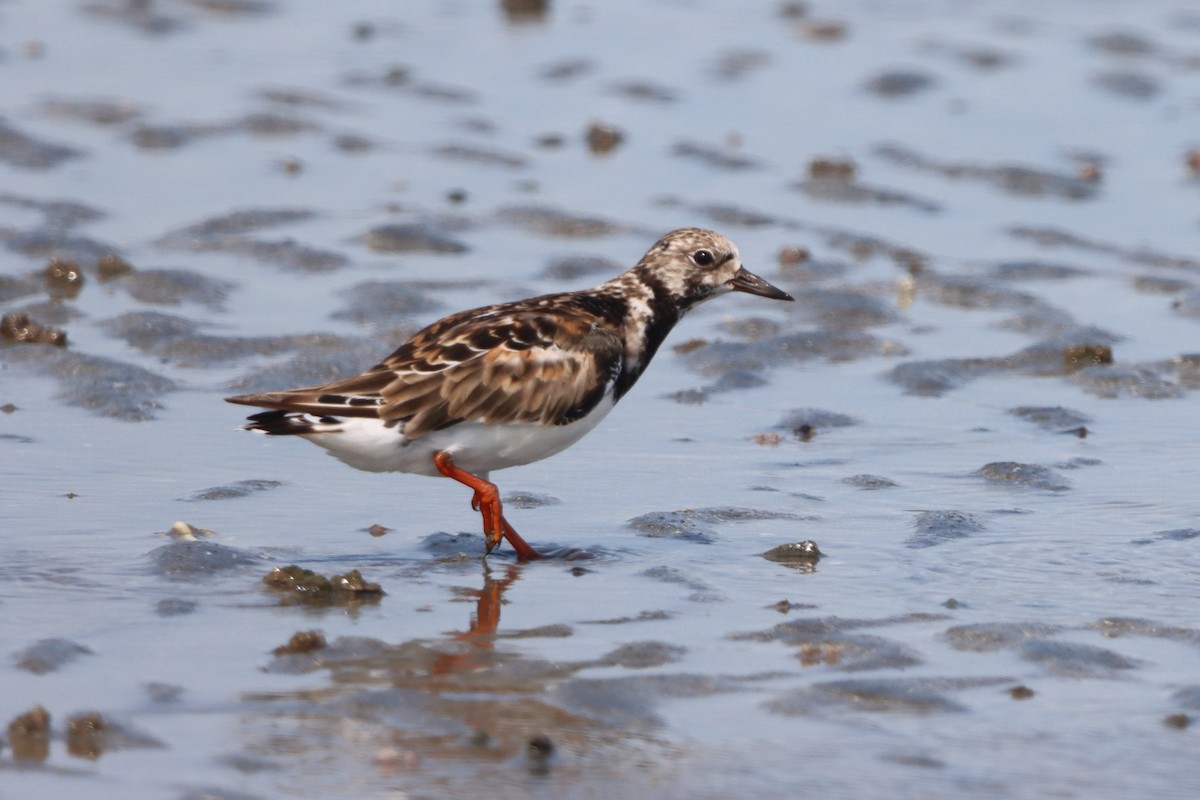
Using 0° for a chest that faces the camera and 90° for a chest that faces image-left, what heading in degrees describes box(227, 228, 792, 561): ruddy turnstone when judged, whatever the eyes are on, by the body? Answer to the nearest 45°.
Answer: approximately 270°

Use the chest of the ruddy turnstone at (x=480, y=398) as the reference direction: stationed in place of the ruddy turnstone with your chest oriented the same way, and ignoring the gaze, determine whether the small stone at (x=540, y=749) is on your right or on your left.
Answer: on your right

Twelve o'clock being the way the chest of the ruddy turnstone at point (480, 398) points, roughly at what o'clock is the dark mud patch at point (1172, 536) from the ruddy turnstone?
The dark mud patch is roughly at 12 o'clock from the ruddy turnstone.

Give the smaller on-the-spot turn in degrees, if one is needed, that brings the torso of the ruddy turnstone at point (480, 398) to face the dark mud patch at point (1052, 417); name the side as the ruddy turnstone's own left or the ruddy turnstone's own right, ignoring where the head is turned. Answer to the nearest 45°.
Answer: approximately 45° to the ruddy turnstone's own left

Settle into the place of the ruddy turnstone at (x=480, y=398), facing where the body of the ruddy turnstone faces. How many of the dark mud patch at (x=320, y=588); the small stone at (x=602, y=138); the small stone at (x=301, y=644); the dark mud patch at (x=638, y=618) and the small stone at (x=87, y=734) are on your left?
1

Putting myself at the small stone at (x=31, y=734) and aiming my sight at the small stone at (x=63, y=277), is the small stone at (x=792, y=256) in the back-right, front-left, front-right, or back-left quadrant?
front-right

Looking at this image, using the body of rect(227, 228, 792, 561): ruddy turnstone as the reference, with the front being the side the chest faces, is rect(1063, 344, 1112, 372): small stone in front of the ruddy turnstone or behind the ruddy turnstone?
in front

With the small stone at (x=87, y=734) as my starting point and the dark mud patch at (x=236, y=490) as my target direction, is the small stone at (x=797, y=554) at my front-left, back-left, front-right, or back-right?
front-right

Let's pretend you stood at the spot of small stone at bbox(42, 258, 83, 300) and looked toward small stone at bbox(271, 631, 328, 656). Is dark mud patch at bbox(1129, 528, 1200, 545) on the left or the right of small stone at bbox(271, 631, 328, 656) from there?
left

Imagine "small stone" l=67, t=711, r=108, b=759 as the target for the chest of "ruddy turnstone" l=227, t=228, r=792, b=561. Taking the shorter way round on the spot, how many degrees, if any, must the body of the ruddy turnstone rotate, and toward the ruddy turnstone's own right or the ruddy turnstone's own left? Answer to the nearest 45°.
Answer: approximately 135° to the ruddy turnstone's own right

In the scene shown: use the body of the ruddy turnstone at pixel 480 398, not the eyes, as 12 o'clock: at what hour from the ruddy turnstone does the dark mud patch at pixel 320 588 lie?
The dark mud patch is roughly at 4 o'clock from the ruddy turnstone.

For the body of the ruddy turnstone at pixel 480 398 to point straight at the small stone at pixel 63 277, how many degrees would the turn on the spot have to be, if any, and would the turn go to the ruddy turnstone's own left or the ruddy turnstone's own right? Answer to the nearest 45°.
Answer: approximately 135° to the ruddy turnstone's own left

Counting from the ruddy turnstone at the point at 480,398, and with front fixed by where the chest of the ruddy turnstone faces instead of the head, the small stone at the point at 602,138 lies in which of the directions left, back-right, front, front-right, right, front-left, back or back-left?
left

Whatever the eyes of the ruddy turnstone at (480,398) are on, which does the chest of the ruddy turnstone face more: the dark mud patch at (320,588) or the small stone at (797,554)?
the small stone

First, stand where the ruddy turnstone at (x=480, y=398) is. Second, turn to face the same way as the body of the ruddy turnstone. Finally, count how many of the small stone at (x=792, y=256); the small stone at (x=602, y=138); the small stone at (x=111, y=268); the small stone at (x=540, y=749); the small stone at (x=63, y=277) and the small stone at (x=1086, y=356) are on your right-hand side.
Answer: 1
